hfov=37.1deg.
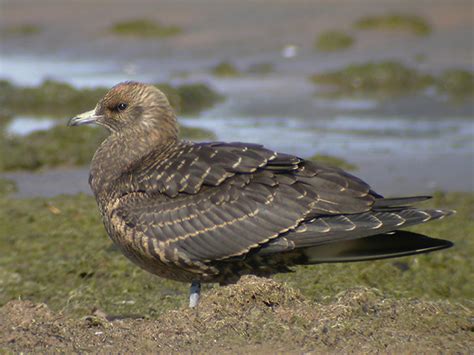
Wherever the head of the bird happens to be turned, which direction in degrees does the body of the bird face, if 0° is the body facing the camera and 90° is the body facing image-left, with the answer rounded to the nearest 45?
approximately 90°
